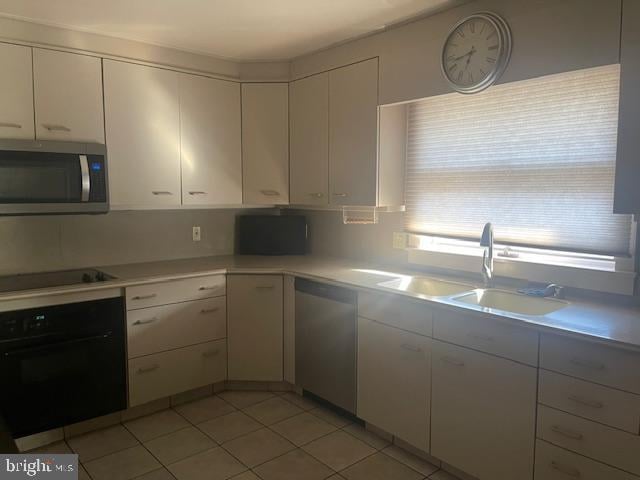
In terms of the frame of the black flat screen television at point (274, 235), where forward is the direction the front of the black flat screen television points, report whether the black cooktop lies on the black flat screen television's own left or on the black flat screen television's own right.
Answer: on the black flat screen television's own right

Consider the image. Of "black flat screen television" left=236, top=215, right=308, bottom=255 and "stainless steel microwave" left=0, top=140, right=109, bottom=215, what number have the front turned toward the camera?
2

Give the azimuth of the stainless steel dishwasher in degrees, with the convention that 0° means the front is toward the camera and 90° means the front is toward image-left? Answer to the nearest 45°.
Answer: approximately 45°
